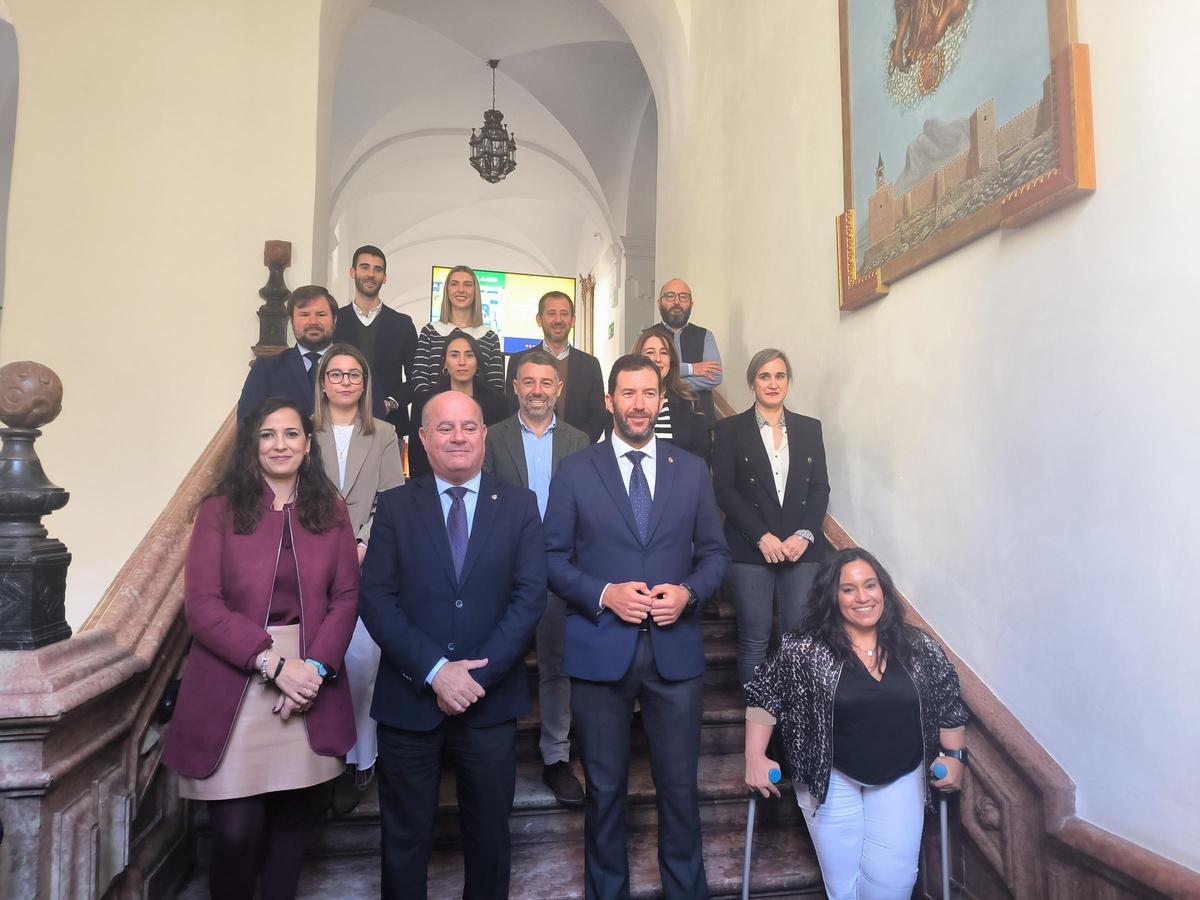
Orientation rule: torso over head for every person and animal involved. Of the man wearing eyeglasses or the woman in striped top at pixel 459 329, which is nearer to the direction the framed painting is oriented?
the woman in striped top

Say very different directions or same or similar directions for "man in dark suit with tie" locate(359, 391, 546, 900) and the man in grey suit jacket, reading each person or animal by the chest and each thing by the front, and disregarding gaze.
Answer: same or similar directions

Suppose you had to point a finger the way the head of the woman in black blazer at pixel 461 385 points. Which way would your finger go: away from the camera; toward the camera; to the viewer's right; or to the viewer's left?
toward the camera

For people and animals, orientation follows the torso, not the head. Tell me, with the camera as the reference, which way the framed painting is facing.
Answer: facing the viewer and to the left of the viewer

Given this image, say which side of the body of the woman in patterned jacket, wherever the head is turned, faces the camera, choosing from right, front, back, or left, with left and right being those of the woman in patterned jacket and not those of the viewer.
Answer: front

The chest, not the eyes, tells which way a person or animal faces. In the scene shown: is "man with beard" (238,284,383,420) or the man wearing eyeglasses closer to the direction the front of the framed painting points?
the man with beard

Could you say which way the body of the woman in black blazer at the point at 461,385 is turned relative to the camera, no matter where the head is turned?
toward the camera

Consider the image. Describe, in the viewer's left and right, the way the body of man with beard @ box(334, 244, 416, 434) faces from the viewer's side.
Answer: facing the viewer

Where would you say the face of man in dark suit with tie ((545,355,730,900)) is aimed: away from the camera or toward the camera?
toward the camera

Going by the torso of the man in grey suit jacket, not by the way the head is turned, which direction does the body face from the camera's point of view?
toward the camera

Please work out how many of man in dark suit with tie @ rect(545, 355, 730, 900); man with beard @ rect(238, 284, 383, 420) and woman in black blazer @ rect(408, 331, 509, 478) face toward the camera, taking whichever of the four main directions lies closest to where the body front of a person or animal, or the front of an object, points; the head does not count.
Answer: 3
